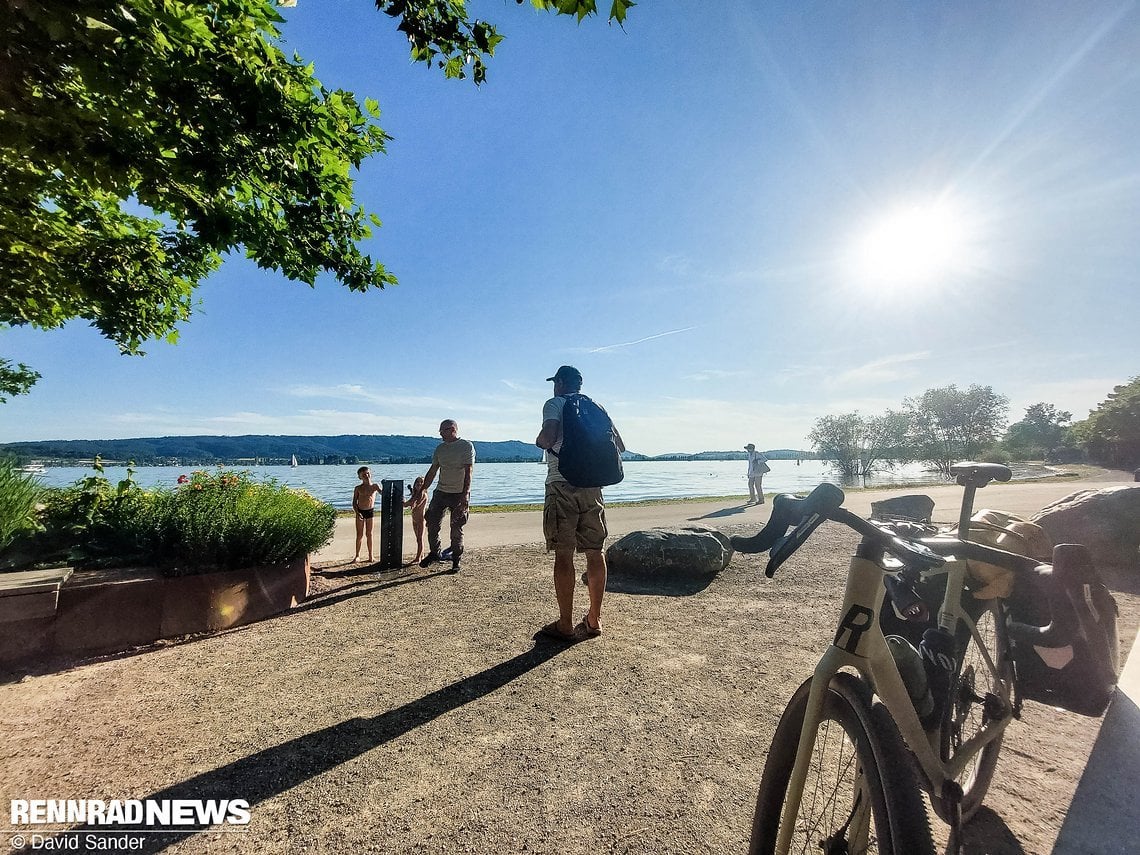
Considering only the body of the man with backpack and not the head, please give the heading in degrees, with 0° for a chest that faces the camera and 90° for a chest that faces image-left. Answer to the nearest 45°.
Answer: approximately 135°

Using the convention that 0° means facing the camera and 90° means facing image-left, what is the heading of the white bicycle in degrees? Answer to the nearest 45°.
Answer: approximately 45°

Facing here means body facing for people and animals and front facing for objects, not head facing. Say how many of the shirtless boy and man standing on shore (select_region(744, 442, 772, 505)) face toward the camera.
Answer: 1

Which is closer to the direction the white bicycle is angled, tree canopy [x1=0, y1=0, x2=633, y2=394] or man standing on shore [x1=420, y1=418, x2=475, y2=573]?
the tree canopy

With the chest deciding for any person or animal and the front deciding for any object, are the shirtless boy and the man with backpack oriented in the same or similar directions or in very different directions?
very different directions

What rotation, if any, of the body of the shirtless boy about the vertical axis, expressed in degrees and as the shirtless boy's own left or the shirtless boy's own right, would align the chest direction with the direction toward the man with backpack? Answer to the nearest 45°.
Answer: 0° — they already face them

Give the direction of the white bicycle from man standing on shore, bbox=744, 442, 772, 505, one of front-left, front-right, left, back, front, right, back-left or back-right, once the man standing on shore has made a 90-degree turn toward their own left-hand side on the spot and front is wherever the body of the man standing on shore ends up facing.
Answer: front

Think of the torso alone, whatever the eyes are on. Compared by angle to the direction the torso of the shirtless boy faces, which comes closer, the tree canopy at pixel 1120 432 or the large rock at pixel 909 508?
the large rock

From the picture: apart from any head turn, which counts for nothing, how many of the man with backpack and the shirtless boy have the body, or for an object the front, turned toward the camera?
1

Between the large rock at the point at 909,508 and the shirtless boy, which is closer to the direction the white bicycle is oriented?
the shirtless boy

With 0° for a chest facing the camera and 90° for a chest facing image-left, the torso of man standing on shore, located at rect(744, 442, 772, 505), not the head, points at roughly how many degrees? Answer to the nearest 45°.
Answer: approximately 90°
